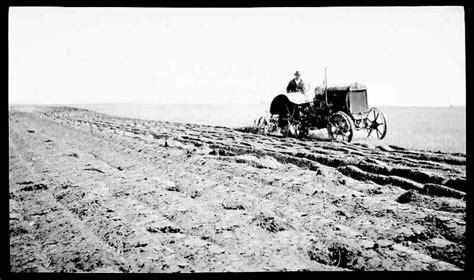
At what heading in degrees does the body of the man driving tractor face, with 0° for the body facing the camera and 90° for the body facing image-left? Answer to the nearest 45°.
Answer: approximately 315°

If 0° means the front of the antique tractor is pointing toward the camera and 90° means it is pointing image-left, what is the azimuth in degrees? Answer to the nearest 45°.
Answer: approximately 315°
